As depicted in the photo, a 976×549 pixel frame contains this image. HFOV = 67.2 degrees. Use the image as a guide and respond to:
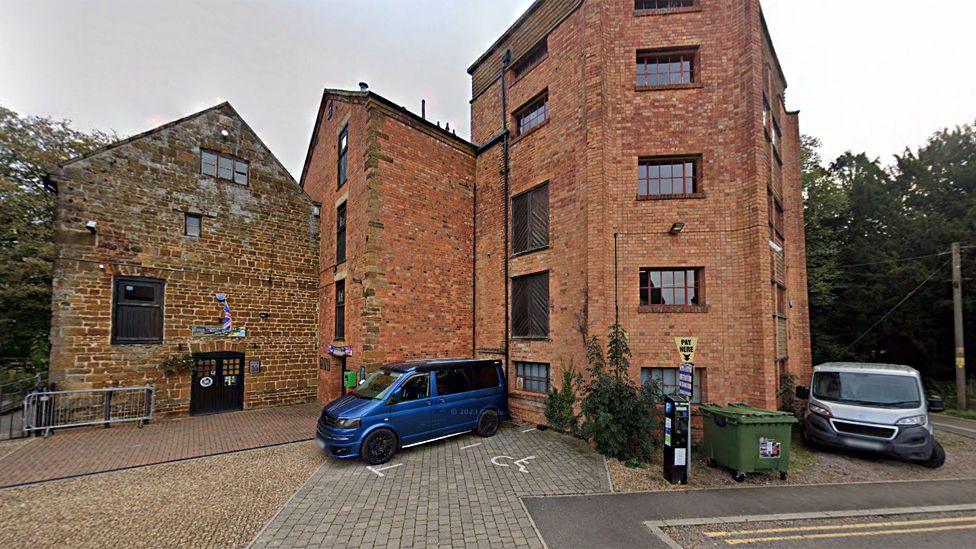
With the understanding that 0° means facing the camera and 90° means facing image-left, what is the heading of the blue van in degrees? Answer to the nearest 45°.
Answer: approximately 45°

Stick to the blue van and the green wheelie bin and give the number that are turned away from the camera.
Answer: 0

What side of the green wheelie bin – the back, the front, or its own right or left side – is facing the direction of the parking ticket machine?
right

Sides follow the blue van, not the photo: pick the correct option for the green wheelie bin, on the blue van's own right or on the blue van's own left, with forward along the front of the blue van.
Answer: on the blue van's own left

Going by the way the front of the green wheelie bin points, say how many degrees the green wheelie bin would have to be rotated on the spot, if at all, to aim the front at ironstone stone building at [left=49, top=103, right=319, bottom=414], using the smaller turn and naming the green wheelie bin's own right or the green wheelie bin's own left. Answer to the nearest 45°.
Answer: approximately 135° to the green wheelie bin's own right

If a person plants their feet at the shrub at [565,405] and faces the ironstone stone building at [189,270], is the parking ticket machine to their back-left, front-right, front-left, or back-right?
back-left

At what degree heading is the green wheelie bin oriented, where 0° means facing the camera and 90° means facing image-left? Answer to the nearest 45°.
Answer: approximately 315°

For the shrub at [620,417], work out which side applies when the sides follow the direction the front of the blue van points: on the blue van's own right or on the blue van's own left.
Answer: on the blue van's own left

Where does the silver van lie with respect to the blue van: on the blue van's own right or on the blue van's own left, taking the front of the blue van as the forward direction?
on the blue van's own left
